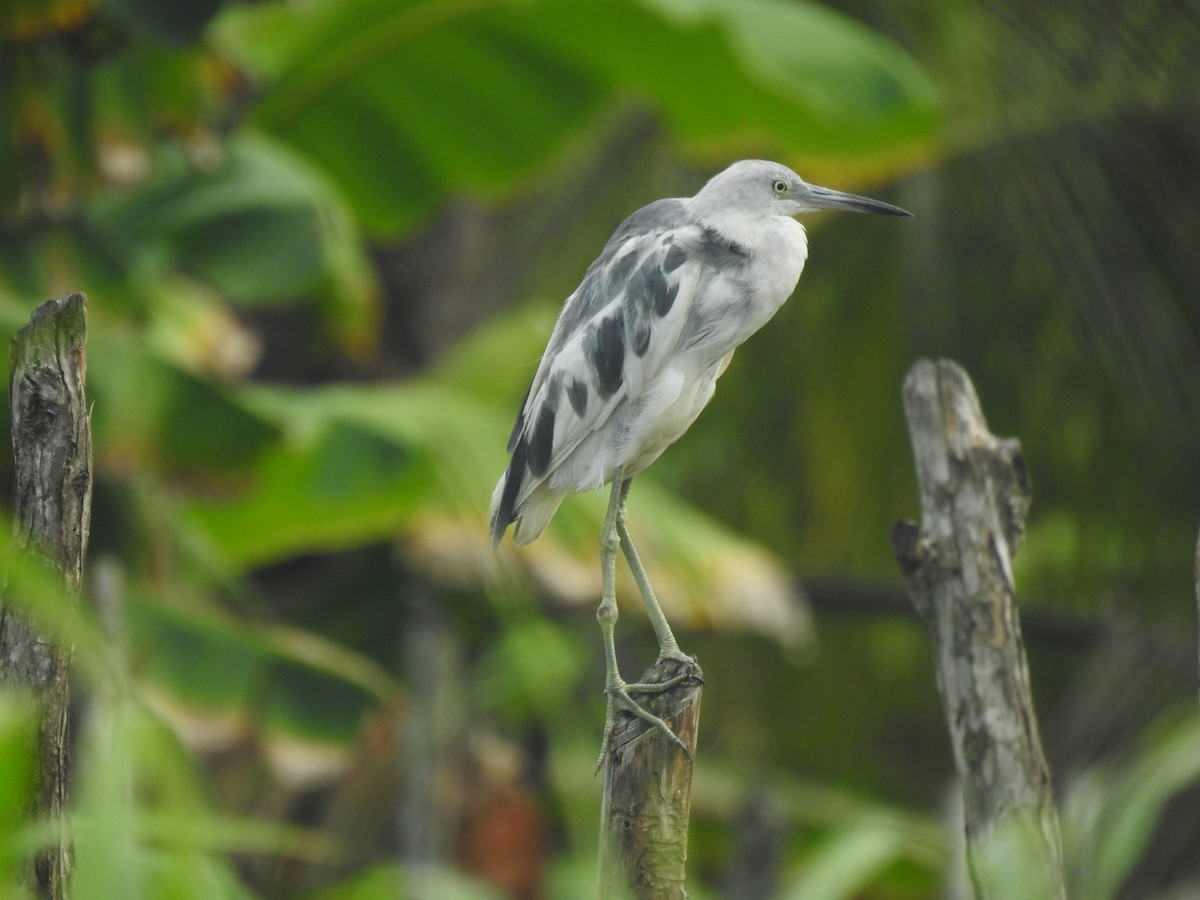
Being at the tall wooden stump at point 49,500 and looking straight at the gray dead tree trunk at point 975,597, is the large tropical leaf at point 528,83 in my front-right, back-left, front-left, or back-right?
front-left

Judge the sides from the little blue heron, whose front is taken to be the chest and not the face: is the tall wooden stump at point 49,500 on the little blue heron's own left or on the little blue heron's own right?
on the little blue heron's own right

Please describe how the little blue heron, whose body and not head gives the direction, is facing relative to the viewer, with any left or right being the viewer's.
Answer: facing to the right of the viewer

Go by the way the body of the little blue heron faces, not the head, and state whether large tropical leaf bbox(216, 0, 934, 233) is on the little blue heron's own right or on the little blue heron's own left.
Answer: on the little blue heron's own left
